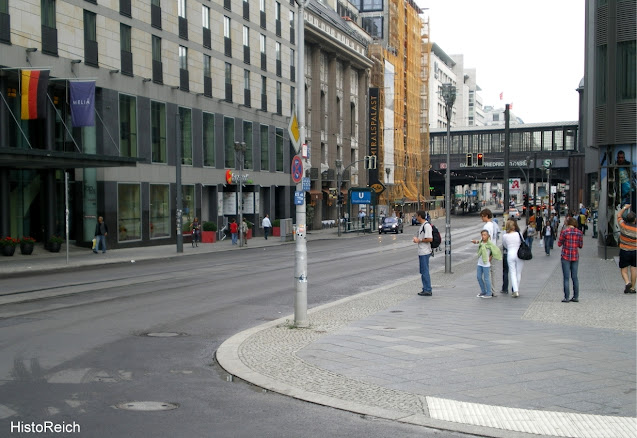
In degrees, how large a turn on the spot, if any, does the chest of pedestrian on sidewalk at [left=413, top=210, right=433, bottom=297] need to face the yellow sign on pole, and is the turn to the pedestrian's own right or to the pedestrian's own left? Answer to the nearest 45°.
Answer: approximately 45° to the pedestrian's own left

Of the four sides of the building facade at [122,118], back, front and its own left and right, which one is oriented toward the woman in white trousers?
front

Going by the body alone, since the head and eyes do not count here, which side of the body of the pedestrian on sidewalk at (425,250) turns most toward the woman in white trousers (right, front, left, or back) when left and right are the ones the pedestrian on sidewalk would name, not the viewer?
back

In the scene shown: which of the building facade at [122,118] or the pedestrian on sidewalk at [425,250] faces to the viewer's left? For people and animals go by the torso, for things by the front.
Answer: the pedestrian on sidewalk

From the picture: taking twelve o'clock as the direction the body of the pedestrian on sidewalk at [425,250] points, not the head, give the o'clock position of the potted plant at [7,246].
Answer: The potted plant is roughly at 1 o'clock from the pedestrian on sidewalk.

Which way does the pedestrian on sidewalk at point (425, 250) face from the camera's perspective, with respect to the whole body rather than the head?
to the viewer's left

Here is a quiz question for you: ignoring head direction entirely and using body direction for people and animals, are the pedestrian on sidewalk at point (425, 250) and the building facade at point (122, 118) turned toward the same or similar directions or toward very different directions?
very different directions

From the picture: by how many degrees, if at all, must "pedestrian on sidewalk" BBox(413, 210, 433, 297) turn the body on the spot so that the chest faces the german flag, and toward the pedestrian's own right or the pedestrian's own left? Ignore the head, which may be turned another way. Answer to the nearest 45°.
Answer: approximately 45° to the pedestrian's own right

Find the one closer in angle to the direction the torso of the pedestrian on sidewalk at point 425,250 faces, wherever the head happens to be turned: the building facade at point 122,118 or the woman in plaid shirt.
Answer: the building facade

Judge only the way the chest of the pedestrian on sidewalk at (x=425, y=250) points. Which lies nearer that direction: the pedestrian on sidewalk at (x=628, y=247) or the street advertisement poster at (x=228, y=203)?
the street advertisement poster

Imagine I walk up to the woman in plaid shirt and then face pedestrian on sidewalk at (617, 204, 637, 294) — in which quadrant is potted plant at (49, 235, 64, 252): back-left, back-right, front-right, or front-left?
back-left

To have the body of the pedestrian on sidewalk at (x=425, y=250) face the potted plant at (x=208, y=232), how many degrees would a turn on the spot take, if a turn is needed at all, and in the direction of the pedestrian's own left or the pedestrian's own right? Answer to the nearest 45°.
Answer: approximately 45° to the pedestrian's own right

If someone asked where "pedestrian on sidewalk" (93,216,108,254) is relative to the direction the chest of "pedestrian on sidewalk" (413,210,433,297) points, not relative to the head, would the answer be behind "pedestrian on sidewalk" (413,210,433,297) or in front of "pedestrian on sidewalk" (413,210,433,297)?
in front

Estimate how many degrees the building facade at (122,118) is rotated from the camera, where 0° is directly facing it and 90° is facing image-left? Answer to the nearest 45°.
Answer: approximately 315°
